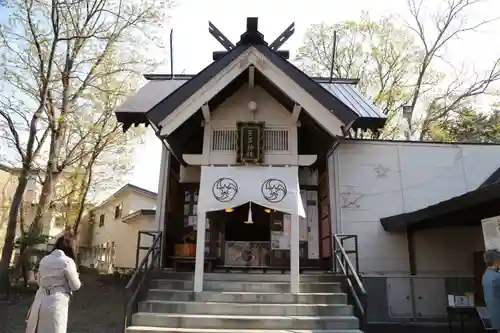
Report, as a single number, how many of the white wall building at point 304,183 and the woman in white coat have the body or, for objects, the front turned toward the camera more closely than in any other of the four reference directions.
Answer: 1

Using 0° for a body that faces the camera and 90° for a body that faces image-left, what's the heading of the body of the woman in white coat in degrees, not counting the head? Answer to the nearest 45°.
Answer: approximately 225°

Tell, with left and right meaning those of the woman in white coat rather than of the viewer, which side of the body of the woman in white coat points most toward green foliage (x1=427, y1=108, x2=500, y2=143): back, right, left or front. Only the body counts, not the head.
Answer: front

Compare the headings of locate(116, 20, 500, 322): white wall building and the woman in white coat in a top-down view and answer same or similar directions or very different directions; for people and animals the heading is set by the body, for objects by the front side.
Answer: very different directions

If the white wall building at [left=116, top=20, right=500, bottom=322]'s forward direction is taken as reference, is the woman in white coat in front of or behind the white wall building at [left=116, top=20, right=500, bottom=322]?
in front

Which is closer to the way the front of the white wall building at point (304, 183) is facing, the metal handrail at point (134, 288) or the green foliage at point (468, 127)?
the metal handrail

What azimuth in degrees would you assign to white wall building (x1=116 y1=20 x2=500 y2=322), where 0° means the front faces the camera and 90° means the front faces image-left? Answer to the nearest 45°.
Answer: approximately 0°

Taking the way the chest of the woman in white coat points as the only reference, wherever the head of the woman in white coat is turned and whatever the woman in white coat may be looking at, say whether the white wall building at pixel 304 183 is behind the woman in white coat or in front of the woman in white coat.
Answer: in front

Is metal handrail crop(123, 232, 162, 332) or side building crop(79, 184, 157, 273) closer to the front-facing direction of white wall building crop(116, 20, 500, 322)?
the metal handrail
